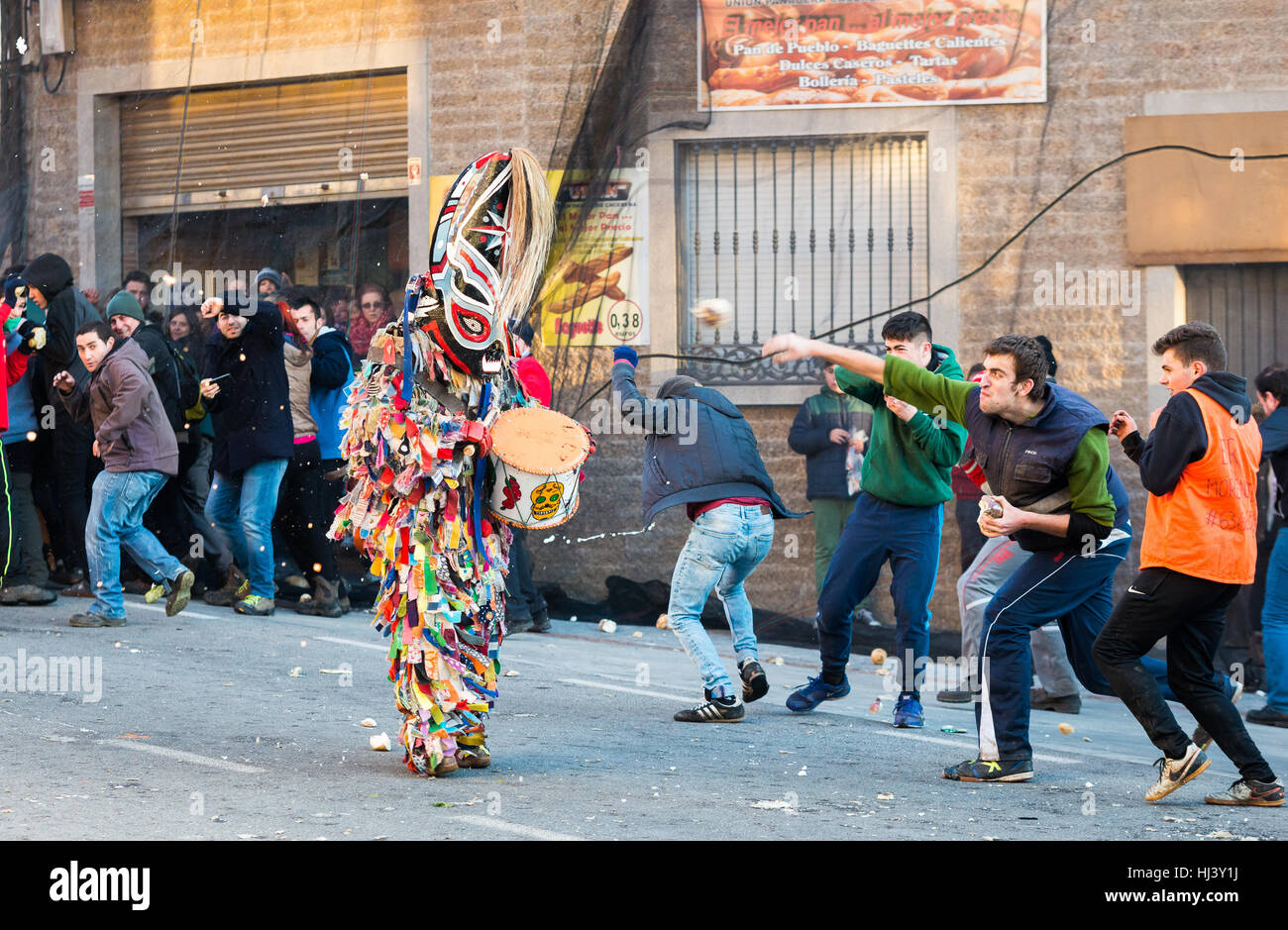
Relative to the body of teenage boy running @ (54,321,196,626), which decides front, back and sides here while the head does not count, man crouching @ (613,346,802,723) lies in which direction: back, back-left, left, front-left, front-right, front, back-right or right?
back-left

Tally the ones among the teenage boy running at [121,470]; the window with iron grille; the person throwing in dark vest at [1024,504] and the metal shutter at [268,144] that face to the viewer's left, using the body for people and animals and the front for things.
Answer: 2

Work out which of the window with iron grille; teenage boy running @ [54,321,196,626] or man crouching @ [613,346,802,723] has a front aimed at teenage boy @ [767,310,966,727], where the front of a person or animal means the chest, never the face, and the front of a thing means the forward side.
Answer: the window with iron grille

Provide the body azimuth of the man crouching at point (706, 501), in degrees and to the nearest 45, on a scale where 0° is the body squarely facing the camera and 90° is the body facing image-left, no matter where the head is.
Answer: approximately 135°

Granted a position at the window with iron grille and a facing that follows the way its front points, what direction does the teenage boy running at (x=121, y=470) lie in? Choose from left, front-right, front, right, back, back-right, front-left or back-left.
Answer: front-right

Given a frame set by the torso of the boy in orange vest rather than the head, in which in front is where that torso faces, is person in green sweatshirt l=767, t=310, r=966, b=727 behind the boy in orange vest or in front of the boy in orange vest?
in front

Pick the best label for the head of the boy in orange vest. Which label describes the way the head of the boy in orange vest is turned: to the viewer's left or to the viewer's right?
to the viewer's left

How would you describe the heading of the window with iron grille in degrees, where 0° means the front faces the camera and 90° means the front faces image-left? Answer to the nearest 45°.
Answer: approximately 0°

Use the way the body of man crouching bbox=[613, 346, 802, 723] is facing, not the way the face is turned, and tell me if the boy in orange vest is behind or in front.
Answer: behind

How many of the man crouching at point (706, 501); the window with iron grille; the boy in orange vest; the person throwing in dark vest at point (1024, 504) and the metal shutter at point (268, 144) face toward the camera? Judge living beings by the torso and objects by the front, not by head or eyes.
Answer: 2

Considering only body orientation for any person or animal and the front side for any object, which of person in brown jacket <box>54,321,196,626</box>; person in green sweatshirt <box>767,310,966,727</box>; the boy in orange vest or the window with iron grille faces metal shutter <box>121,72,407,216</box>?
the boy in orange vest
